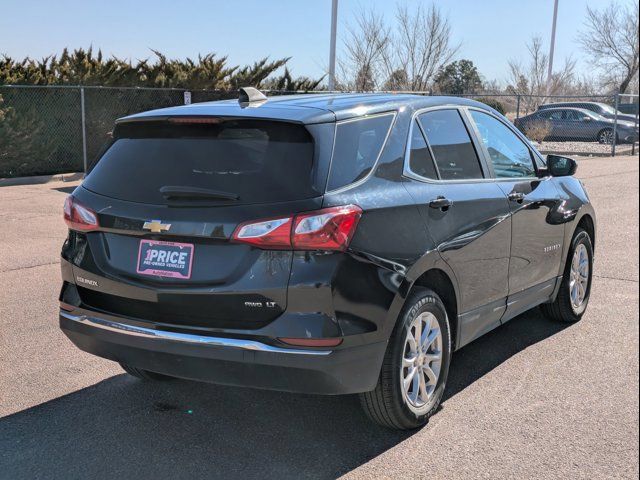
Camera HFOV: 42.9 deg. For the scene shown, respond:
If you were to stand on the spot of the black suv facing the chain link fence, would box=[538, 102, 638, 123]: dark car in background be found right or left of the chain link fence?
right

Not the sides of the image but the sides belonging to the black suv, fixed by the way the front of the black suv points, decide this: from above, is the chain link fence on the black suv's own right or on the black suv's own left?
on the black suv's own left

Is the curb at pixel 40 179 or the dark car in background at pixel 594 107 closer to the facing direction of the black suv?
the dark car in background

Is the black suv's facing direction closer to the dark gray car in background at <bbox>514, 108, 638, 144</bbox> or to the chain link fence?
the dark gray car in background

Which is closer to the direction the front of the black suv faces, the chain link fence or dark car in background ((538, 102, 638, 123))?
the dark car in background

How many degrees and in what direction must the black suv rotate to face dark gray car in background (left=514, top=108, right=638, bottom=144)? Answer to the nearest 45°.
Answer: approximately 45° to its left

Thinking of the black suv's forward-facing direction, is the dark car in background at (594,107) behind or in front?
in front

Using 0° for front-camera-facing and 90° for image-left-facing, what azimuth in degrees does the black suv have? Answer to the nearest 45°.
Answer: approximately 225°

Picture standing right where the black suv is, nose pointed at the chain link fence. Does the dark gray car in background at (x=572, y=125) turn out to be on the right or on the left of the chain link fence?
right

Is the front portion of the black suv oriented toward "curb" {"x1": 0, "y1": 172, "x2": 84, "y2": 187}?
no
